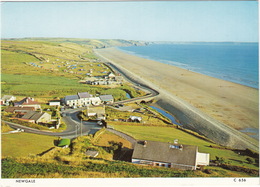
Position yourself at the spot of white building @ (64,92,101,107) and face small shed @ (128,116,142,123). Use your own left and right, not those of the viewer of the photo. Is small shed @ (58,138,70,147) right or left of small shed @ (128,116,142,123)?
right

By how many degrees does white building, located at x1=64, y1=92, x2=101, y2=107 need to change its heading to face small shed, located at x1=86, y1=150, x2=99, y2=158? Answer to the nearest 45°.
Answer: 0° — it already faces it

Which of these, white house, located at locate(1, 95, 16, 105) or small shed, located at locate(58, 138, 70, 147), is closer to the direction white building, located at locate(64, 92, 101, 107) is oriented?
the small shed

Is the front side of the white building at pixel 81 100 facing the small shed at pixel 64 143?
yes

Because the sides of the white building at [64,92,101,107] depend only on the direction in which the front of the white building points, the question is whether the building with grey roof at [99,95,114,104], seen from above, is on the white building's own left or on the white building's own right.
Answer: on the white building's own left

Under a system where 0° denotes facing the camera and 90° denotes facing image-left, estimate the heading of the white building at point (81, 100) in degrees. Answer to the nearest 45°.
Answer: approximately 0°

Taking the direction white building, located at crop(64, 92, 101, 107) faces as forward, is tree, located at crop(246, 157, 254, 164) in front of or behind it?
in front

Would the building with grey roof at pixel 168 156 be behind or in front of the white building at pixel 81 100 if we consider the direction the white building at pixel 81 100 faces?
in front

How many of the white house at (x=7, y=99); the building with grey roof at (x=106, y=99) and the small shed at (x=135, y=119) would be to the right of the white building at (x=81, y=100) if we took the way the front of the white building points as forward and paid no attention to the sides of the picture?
1
